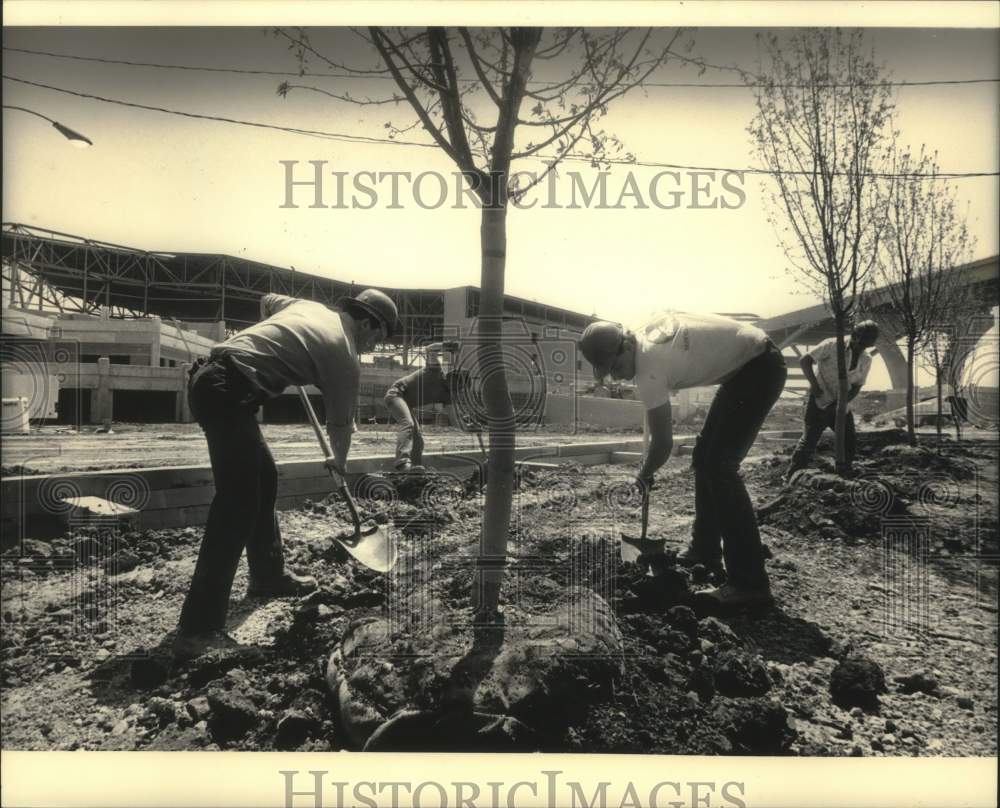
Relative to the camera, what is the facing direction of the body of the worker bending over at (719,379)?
to the viewer's left

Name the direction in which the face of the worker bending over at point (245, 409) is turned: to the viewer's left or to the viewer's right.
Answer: to the viewer's right

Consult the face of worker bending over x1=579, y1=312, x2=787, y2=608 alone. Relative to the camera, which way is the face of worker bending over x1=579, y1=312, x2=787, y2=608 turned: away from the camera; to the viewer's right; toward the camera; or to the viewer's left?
to the viewer's left
